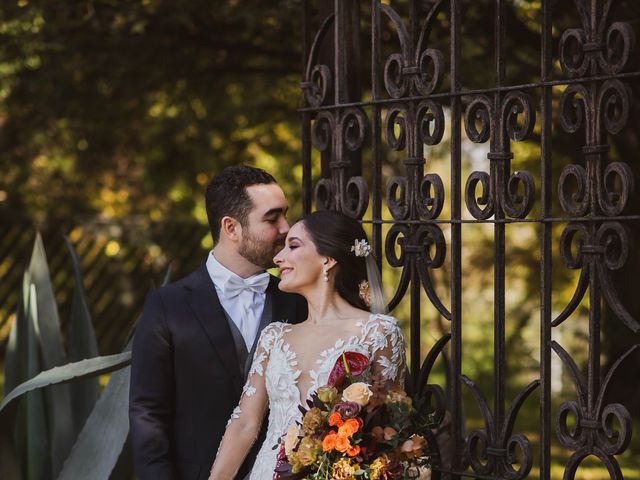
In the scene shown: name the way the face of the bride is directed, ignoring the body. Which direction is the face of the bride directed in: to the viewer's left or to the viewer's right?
to the viewer's left

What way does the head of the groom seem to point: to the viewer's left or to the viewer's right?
to the viewer's right

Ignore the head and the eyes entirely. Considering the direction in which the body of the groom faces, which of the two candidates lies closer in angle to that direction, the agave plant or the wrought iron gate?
the wrought iron gate

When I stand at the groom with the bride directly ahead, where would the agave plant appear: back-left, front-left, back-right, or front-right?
back-left

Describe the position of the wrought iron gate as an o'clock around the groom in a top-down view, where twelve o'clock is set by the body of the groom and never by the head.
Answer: The wrought iron gate is roughly at 11 o'clock from the groom.

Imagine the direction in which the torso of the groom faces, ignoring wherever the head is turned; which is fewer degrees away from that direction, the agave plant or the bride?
the bride

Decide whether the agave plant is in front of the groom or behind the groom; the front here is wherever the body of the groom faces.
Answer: behind

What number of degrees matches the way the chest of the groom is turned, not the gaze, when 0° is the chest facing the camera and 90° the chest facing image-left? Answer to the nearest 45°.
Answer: approximately 315°

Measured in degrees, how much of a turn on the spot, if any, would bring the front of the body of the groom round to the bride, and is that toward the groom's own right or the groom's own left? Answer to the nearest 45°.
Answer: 0° — they already face them
